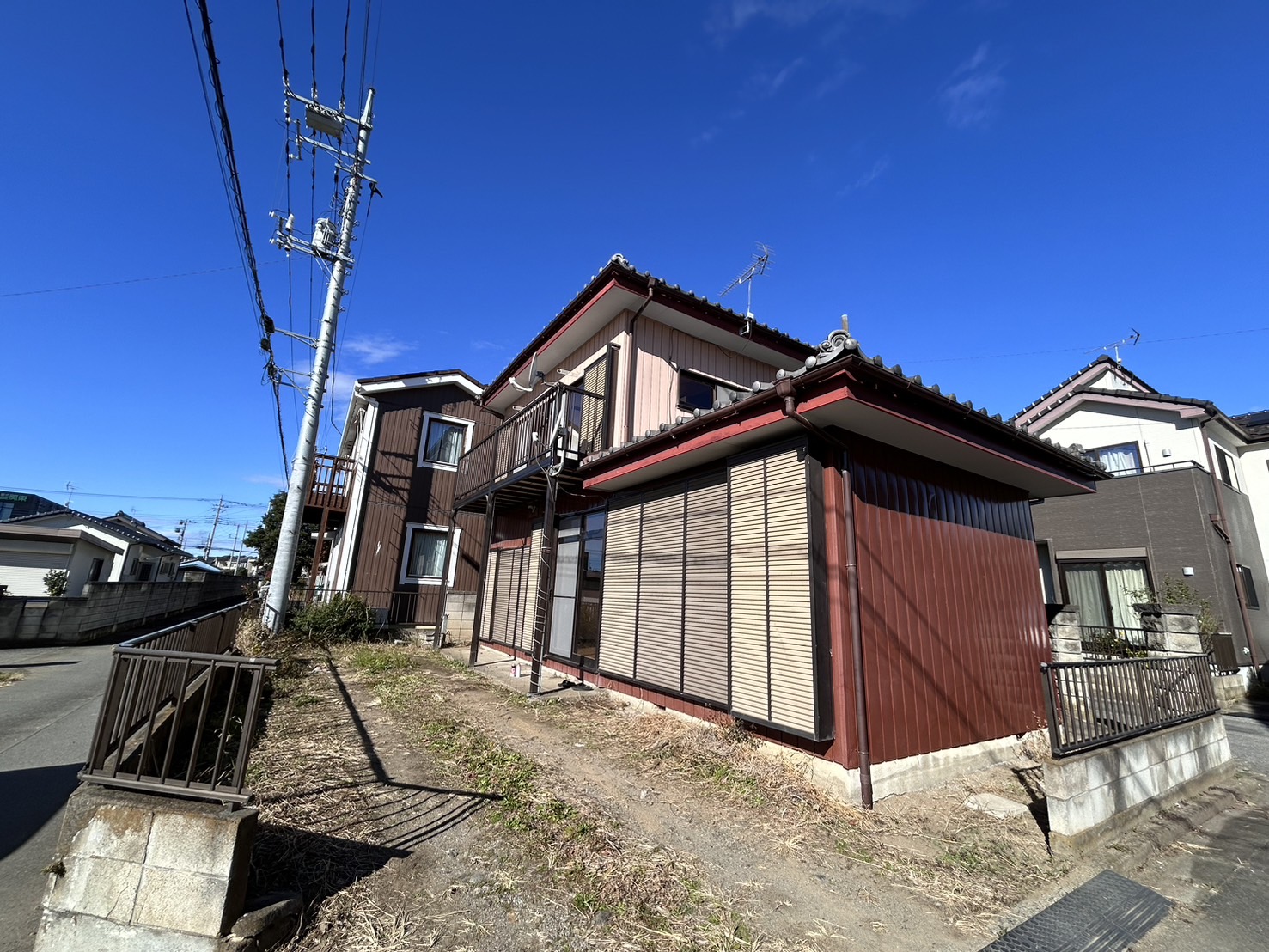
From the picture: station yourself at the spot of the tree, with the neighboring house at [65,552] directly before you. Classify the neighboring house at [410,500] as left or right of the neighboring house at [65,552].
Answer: left

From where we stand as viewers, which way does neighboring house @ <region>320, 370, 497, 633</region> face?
facing to the left of the viewer

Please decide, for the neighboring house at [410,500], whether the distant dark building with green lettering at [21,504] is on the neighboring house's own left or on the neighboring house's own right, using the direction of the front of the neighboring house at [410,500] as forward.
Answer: on the neighboring house's own right

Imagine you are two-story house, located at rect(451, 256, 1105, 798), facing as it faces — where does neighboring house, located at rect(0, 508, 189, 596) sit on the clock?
The neighboring house is roughly at 2 o'clock from the two-story house.

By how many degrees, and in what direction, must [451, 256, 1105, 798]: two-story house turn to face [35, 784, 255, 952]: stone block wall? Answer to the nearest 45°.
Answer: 0° — it already faces it

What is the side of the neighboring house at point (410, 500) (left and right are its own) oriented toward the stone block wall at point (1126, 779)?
left

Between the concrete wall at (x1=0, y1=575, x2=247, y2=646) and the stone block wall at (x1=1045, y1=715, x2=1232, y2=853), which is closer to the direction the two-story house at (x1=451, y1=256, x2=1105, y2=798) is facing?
the concrete wall

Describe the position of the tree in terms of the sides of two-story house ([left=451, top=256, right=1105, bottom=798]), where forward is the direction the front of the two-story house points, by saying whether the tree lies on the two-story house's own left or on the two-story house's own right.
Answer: on the two-story house's own right

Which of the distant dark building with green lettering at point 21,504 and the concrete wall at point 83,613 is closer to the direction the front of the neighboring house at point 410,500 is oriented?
the concrete wall

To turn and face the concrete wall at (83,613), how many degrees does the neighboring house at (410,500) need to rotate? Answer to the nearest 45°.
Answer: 0° — it already faces it

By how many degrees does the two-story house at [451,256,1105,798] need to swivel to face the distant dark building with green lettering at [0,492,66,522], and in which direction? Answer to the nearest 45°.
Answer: approximately 90° to its right

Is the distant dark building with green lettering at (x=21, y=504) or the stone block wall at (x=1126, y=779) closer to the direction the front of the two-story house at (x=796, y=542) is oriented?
the distant dark building with green lettering

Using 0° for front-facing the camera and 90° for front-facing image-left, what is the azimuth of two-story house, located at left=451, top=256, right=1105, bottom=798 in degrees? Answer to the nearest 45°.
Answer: approximately 45°
